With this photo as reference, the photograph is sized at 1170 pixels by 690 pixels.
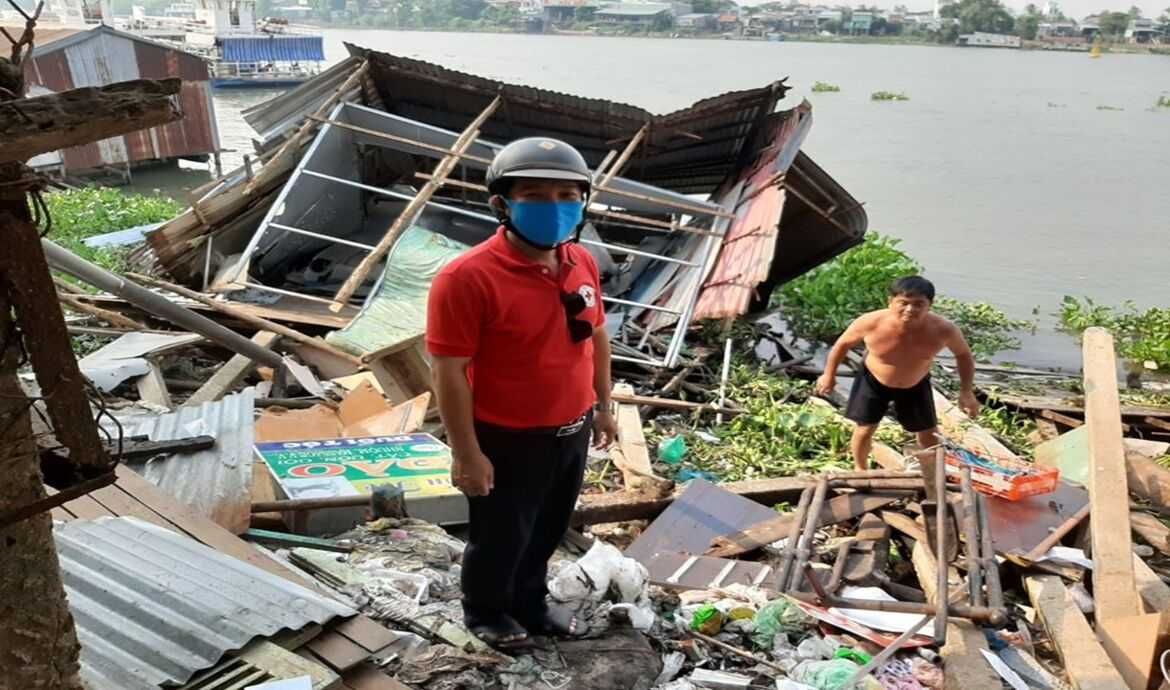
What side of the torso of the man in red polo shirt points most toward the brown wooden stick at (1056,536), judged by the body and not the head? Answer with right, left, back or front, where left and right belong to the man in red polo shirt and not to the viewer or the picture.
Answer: left

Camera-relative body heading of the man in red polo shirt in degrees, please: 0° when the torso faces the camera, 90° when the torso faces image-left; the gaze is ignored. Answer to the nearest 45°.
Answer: approximately 315°

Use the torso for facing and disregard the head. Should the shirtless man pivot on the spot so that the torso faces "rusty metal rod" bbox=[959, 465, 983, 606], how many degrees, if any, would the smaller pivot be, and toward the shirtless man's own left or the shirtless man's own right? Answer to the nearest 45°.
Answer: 0° — they already face it

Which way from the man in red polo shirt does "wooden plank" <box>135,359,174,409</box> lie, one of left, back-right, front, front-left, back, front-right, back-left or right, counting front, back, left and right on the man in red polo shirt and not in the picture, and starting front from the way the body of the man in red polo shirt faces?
back

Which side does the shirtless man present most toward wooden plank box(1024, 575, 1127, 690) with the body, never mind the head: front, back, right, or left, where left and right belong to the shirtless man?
front

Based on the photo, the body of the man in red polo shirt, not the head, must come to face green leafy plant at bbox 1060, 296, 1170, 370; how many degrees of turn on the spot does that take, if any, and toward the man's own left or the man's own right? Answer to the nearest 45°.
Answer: approximately 90° to the man's own left

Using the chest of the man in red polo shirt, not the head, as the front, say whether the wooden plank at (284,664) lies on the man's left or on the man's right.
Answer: on the man's right

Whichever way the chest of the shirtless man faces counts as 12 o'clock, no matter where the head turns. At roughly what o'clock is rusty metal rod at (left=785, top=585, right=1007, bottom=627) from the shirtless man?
The rusty metal rod is roughly at 12 o'clock from the shirtless man.

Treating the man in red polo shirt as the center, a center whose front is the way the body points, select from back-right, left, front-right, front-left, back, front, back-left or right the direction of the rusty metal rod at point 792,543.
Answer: left

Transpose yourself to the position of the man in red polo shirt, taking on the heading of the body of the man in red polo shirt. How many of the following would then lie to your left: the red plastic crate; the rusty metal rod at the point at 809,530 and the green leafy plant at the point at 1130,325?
3

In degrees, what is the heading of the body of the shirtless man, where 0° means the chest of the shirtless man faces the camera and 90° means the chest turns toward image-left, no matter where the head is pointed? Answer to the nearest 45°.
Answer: approximately 0°
